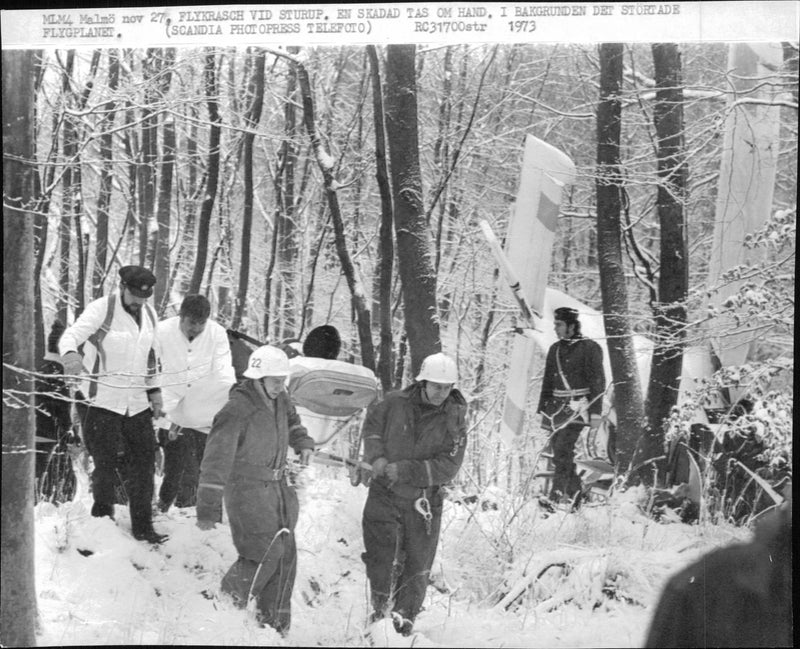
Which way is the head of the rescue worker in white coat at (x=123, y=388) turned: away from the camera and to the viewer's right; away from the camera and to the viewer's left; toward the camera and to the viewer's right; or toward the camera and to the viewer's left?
toward the camera and to the viewer's right

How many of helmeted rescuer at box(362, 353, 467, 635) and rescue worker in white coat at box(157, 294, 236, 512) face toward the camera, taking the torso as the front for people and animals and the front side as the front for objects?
2

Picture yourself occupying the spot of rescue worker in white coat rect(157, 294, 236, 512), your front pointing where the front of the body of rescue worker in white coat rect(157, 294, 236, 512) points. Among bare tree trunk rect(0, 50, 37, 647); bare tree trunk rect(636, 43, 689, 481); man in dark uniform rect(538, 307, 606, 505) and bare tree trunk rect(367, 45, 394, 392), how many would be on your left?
3

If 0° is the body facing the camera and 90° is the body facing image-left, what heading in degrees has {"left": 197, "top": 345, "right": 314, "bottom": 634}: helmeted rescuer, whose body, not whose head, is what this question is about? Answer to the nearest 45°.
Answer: approximately 315°

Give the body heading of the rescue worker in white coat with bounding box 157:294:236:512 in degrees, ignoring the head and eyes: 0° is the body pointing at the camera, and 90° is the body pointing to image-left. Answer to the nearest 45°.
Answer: approximately 0°

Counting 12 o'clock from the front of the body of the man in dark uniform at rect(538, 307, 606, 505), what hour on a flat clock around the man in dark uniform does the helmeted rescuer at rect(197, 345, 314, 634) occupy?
The helmeted rescuer is roughly at 1 o'clock from the man in dark uniform.

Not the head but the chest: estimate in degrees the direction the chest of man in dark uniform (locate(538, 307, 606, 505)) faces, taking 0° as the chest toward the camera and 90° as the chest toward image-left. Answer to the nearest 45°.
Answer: approximately 45°
